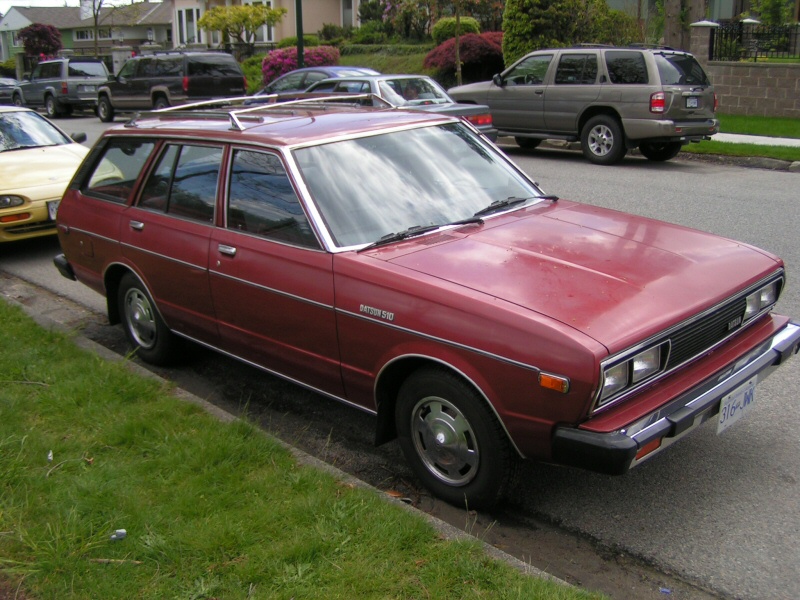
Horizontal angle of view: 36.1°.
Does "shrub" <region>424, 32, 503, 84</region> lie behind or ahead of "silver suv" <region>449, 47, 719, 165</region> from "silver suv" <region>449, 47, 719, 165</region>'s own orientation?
ahead

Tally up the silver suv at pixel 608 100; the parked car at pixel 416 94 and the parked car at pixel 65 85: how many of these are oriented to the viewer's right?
0

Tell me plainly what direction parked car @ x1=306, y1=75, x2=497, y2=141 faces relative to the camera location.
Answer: facing away from the viewer and to the left of the viewer

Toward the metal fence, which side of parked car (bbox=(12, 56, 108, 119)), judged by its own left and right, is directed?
back

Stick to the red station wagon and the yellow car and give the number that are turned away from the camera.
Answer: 0

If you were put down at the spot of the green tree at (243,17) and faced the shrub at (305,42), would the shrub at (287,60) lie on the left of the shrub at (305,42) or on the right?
right
